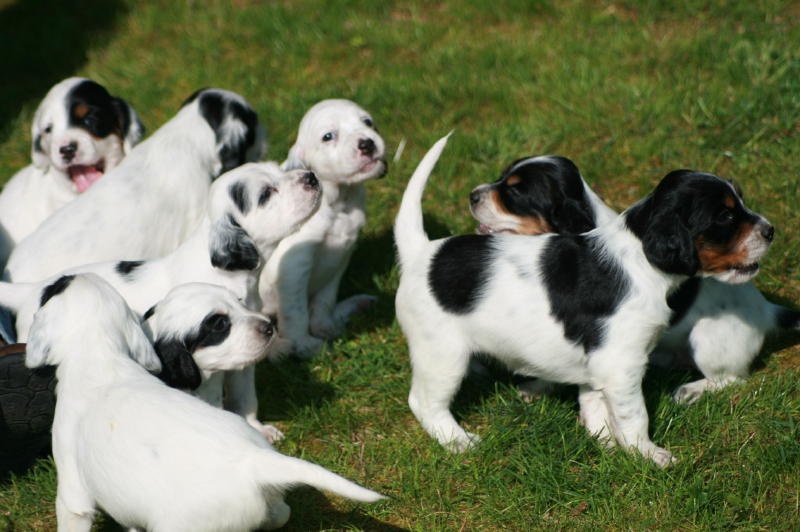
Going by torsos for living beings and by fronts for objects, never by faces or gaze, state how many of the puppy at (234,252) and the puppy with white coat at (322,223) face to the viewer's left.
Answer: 0

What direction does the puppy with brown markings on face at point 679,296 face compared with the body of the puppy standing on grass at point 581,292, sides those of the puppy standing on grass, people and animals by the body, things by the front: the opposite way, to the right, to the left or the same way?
the opposite way

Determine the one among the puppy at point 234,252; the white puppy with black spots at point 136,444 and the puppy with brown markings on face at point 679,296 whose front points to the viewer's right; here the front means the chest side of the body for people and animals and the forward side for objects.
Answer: the puppy

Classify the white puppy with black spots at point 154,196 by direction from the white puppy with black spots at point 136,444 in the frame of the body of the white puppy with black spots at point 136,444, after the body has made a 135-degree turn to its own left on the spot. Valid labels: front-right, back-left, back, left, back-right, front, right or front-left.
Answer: back

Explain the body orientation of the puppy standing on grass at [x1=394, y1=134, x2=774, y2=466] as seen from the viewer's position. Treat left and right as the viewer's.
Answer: facing to the right of the viewer

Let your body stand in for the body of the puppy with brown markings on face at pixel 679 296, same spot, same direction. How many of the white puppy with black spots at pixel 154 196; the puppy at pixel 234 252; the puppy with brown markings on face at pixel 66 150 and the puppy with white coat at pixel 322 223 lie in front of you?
4

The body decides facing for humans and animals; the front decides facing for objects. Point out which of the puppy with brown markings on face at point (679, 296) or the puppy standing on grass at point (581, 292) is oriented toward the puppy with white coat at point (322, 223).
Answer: the puppy with brown markings on face

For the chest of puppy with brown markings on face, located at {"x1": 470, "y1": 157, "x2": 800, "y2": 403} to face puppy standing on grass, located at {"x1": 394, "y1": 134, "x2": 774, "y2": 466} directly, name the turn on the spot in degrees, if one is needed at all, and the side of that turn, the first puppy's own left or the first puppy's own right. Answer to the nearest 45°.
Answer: approximately 45° to the first puppy's own left

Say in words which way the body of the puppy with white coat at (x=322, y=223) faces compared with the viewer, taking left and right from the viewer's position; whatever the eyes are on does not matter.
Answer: facing the viewer and to the right of the viewer

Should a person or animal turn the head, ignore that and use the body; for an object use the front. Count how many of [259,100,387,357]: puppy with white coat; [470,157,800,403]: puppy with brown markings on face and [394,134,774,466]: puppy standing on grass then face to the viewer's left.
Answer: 1

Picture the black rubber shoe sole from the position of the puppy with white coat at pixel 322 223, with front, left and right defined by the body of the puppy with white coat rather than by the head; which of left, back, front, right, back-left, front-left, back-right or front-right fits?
right

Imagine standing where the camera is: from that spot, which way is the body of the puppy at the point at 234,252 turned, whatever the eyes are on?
to the viewer's right

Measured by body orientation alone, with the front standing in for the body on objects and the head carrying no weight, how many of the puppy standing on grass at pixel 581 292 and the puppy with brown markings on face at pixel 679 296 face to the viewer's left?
1

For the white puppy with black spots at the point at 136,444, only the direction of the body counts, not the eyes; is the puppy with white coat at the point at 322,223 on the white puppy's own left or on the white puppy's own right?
on the white puppy's own right

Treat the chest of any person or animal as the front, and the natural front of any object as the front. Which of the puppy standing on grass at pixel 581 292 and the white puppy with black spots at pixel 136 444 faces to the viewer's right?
the puppy standing on grass

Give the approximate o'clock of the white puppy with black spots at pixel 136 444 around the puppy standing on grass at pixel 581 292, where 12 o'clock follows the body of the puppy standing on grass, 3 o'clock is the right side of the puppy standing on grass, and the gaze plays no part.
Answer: The white puppy with black spots is roughly at 5 o'clock from the puppy standing on grass.

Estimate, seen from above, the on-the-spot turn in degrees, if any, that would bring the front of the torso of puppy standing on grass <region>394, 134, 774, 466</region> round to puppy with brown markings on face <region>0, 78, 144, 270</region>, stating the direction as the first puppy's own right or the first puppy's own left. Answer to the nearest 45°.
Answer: approximately 135° to the first puppy's own left

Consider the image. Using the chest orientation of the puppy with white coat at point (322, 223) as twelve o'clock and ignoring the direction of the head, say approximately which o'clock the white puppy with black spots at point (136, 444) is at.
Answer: The white puppy with black spots is roughly at 2 o'clock from the puppy with white coat.

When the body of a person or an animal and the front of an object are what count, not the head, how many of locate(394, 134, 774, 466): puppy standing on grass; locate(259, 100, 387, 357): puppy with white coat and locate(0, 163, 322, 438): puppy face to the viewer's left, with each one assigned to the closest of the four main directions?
0

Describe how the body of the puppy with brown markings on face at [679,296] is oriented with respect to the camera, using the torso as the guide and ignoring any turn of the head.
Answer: to the viewer's left
